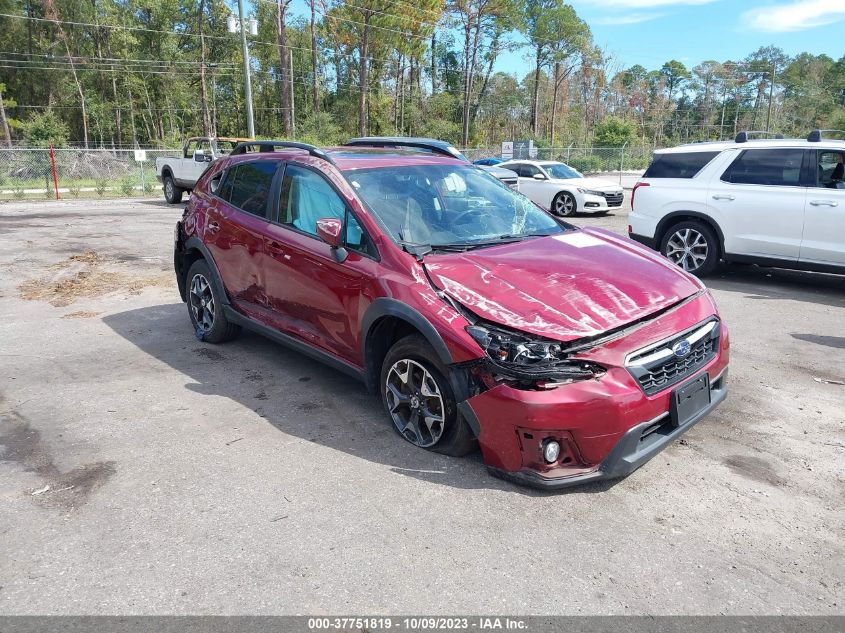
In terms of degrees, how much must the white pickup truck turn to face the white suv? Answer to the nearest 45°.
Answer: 0° — it already faces it

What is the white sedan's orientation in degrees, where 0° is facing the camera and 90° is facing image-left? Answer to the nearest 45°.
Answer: approximately 315°

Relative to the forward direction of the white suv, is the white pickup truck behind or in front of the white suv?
behind

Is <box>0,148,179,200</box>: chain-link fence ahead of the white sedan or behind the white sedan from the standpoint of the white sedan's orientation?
behind

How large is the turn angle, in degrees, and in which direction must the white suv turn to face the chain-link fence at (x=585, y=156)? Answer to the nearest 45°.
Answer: approximately 90° to its left

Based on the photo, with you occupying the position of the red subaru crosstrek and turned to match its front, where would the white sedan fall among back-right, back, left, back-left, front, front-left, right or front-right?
back-left

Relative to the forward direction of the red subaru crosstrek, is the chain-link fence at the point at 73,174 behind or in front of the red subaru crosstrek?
behind

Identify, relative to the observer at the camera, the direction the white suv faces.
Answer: facing to the right of the viewer

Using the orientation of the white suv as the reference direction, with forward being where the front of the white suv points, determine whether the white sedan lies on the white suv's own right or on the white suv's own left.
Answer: on the white suv's own left

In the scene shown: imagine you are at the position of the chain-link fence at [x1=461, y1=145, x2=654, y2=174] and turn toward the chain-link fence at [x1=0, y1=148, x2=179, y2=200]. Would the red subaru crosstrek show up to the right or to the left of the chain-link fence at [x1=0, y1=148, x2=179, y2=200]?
left
